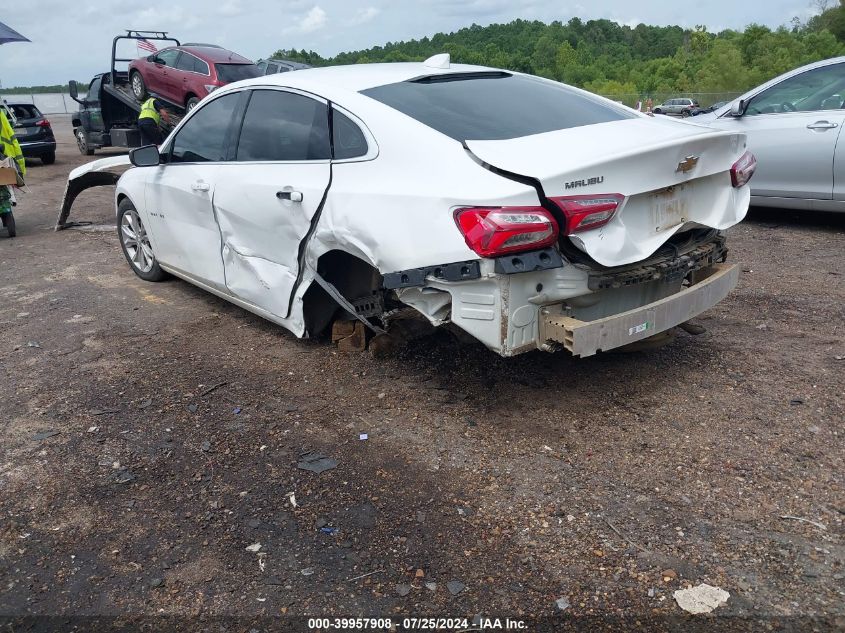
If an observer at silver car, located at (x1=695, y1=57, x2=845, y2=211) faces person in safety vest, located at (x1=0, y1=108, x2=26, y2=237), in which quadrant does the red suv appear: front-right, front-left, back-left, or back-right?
front-right

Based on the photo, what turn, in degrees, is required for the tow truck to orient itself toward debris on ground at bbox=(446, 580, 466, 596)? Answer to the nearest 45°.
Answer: approximately 135° to its left

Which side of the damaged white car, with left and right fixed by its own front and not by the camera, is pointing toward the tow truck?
front

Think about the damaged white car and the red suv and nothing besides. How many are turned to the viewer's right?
0

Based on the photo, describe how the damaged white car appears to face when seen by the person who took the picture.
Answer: facing away from the viewer and to the left of the viewer

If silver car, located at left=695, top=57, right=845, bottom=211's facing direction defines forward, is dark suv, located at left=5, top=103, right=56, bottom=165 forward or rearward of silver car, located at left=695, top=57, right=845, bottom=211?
forward

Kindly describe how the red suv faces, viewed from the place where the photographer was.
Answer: facing away from the viewer and to the left of the viewer

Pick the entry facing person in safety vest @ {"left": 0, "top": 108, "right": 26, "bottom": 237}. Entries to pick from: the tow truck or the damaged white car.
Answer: the damaged white car

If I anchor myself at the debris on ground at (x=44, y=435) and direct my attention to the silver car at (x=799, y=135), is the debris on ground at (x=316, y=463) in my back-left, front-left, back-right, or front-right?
front-right

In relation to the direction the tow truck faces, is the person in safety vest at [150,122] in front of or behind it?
behind

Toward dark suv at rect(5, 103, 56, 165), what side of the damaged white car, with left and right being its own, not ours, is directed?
front

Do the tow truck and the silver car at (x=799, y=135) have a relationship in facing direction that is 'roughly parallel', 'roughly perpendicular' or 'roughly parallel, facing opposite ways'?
roughly parallel

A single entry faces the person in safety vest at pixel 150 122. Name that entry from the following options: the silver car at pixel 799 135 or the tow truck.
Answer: the silver car

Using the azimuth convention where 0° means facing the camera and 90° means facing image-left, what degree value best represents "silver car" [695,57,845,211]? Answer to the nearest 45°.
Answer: approximately 90°

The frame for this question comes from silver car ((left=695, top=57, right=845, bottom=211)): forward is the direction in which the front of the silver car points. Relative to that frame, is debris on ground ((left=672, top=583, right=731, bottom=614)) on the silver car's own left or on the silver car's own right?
on the silver car's own left
